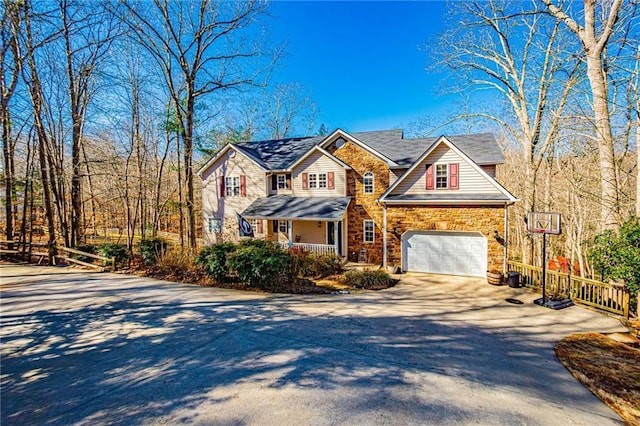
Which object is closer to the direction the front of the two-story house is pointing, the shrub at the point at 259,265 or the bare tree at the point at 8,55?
the shrub

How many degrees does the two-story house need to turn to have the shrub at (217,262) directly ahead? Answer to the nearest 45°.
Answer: approximately 45° to its right

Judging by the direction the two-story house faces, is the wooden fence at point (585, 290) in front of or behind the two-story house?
in front

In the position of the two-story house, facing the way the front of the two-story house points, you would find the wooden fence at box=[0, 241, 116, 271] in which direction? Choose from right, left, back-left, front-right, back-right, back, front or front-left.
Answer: right

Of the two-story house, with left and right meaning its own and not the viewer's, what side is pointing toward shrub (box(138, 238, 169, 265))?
right

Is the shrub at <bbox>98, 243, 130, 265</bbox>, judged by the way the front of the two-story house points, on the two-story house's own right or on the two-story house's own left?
on the two-story house's own right

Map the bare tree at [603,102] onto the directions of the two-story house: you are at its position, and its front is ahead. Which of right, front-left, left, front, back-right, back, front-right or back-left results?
front-left

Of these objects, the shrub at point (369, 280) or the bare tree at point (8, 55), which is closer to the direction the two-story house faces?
the shrub

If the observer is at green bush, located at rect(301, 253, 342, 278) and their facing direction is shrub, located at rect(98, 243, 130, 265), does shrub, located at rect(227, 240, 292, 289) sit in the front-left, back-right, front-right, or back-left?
front-left

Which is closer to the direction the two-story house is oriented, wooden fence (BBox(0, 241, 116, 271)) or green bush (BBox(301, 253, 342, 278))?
the green bush

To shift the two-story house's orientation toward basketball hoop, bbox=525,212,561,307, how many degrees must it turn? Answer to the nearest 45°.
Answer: approximately 45° to its left

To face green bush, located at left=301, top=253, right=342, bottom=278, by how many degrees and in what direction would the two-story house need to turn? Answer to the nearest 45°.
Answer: approximately 45° to its right

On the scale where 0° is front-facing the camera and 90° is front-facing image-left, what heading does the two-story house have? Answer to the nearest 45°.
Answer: approximately 0°

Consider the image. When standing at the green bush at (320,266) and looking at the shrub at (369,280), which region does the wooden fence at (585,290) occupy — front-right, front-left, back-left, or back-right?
front-left

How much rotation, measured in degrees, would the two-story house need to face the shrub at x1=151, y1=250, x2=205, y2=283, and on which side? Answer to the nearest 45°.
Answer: approximately 45° to its right
